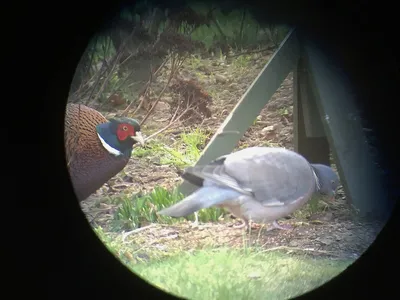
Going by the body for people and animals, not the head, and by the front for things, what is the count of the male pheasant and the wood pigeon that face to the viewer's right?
2

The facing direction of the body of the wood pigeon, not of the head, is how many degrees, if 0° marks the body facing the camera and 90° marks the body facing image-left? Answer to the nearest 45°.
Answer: approximately 270°

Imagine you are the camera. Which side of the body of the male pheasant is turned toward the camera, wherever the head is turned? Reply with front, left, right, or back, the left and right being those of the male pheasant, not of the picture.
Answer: right
